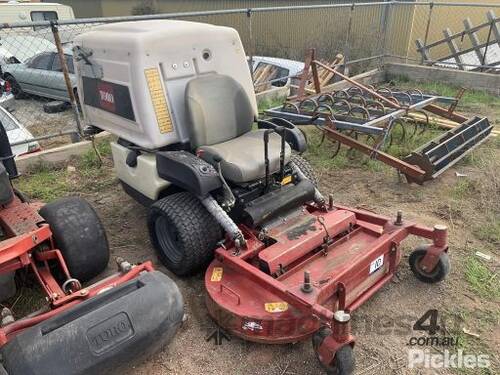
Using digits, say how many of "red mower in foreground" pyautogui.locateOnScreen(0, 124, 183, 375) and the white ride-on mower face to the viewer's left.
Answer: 0

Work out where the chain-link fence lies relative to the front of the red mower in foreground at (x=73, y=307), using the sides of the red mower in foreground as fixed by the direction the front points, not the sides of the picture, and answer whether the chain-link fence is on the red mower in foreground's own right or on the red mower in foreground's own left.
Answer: on the red mower in foreground's own left

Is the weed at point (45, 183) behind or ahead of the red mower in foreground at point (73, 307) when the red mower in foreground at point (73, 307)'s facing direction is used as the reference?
behind

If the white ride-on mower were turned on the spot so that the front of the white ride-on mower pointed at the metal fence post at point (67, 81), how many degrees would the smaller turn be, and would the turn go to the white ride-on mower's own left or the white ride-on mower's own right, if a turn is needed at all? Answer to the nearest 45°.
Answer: approximately 180°

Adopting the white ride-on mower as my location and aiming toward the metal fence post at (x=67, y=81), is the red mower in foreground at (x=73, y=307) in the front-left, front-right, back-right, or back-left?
back-left

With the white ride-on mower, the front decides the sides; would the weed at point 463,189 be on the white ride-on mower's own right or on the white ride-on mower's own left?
on the white ride-on mower's own left

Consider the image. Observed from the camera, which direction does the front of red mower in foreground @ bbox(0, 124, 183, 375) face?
facing the viewer and to the right of the viewer

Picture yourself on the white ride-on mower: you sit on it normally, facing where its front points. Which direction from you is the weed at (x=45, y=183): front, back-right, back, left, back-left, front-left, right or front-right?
back

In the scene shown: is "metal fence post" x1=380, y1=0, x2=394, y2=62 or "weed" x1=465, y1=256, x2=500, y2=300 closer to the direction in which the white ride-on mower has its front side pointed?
the weed

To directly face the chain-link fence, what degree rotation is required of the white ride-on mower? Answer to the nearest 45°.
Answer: approximately 135° to its left

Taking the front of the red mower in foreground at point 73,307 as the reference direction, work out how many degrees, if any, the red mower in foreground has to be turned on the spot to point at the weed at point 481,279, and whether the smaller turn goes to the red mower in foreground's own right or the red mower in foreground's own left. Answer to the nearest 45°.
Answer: approximately 45° to the red mower in foreground's own left

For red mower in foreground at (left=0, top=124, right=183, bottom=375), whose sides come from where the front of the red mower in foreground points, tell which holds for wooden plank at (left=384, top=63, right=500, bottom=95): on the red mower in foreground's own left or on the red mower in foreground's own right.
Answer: on the red mower in foreground's own left

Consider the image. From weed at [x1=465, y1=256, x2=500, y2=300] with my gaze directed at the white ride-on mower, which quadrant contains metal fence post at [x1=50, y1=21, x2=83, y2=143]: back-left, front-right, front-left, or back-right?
front-right

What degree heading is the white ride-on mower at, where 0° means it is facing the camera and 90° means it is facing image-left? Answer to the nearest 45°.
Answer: approximately 315°

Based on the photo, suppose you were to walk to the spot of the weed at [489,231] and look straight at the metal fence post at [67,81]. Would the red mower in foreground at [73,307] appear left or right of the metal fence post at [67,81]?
left
